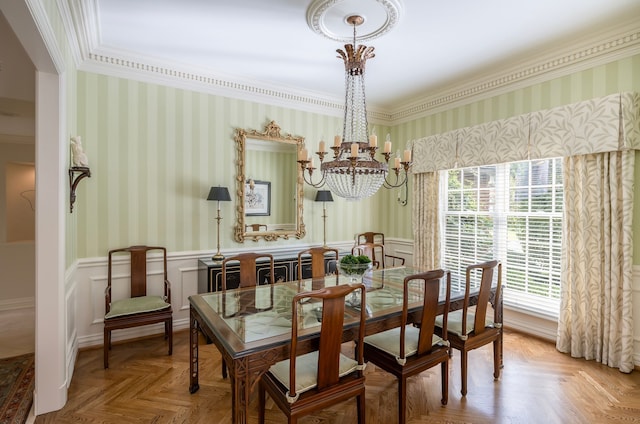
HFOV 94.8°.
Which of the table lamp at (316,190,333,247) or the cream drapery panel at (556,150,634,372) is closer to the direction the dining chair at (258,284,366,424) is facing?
the table lamp

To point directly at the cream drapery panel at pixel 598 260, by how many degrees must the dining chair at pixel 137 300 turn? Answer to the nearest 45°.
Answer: approximately 45° to its left

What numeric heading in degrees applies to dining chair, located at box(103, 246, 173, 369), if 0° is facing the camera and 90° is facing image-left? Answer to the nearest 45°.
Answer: approximately 0°

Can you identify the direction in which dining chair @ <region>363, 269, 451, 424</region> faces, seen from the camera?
facing away from the viewer and to the left of the viewer

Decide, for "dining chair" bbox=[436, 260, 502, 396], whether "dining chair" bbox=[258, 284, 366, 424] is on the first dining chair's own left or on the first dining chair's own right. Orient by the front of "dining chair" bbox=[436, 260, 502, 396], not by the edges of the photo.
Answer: on the first dining chair's own left

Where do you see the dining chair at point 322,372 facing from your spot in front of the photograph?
facing away from the viewer and to the left of the viewer

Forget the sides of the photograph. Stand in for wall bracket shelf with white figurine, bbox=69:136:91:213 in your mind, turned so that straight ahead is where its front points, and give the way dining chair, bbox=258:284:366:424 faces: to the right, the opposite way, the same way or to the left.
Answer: to the left

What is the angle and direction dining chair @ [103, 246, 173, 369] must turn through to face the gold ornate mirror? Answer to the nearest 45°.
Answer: approximately 90° to its left

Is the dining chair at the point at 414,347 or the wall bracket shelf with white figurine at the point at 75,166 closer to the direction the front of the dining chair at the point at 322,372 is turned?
the wall bracket shelf with white figurine

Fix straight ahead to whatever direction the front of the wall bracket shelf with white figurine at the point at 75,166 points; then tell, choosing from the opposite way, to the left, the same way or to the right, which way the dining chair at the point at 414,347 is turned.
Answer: to the left

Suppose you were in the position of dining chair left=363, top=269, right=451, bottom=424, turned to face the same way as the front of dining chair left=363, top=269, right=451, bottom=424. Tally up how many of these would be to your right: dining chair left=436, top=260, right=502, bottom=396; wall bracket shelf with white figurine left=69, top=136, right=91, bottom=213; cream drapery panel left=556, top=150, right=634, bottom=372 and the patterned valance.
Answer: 3

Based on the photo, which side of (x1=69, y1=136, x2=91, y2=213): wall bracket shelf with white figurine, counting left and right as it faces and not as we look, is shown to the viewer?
right
